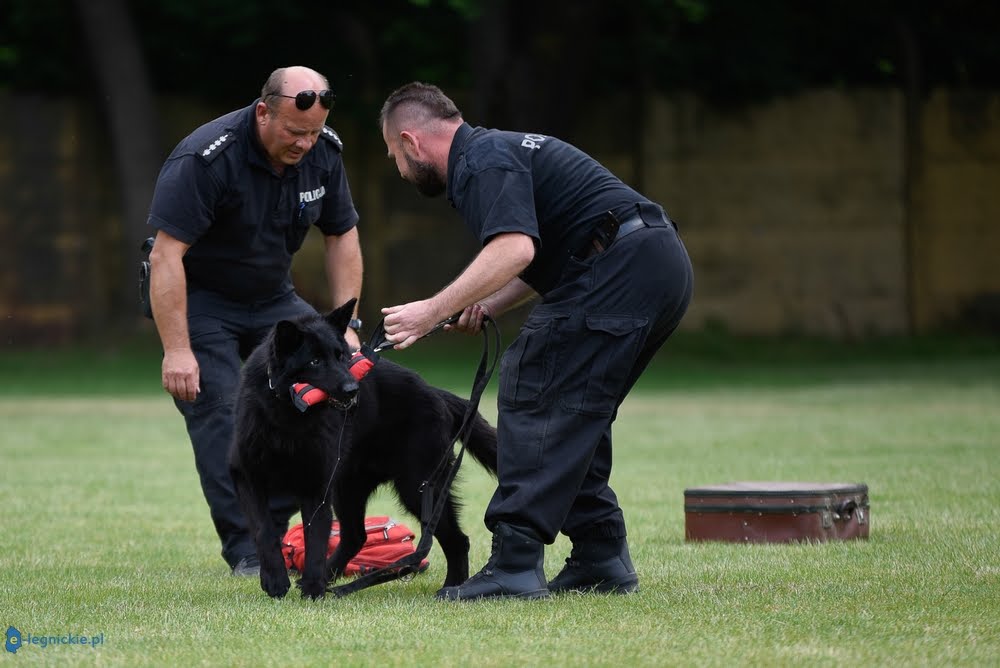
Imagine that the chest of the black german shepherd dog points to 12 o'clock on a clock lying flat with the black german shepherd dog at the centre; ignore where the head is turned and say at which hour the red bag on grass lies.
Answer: The red bag on grass is roughly at 5 o'clock from the black german shepherd dog.

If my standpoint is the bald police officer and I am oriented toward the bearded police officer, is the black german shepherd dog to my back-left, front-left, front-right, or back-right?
front-right

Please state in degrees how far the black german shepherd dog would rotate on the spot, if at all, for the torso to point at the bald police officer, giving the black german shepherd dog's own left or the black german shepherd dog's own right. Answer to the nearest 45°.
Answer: approximately 90° to the black german shepherd dog's own right

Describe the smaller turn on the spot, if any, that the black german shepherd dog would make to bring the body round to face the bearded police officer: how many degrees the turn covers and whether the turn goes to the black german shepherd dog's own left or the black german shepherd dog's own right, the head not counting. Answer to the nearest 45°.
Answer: approximately 90° to the black german shepherd dog's own left

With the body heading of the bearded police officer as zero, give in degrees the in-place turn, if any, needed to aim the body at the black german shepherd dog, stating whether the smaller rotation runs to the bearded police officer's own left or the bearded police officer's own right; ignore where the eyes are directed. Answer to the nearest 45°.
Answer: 0° — they already face it

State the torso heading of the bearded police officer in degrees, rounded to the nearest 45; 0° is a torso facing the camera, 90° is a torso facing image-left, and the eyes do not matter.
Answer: approximately 90°

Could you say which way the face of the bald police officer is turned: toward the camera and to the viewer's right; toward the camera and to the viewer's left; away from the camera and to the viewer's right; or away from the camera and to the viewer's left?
toward the camera and to the viewer's right

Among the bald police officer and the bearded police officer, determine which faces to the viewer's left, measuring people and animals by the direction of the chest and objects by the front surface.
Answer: the bearded police officer

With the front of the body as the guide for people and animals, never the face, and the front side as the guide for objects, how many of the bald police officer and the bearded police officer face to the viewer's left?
1

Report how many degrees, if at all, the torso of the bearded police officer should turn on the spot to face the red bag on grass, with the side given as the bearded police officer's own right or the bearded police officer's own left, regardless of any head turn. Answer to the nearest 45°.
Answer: approximately 45° to the bearded police officer's own right

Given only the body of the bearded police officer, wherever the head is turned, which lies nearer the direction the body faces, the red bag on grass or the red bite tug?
the red bite tug

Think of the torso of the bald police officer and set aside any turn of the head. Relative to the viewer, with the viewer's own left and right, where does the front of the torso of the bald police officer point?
facing the viewer and to the right of the viewer

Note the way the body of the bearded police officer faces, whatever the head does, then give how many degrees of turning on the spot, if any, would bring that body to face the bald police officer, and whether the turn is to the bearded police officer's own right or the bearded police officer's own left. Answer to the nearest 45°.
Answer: approximately 45° to the bearded police officer's own right

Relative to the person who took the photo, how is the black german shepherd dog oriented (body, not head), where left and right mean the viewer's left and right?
facing the viewer and to the left of the viewer

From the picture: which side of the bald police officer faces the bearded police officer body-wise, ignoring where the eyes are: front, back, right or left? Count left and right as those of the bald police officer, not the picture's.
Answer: front

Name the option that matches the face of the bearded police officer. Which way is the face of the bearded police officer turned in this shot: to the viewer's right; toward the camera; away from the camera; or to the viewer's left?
to the viewer's left
